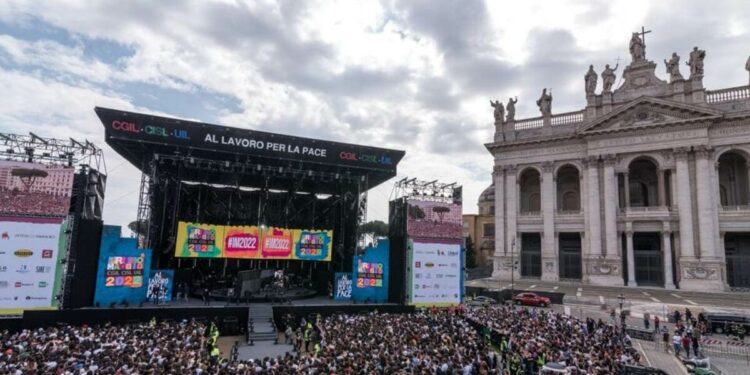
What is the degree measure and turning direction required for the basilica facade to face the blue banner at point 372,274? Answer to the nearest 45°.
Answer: approximately 45° to its right

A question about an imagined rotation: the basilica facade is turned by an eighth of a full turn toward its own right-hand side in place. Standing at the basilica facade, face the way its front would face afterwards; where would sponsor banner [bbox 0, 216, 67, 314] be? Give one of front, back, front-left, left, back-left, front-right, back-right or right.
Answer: front

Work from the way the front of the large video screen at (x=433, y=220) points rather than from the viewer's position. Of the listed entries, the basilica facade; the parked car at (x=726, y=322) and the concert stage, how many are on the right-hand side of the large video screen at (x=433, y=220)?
1

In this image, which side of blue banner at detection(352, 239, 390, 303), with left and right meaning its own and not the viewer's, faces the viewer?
front

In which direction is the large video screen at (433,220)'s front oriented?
toward the camera

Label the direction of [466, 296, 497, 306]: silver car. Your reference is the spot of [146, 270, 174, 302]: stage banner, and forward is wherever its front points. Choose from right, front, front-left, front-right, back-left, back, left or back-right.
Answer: left

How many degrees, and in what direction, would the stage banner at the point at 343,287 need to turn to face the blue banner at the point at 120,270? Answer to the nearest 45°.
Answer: approximately 90° to its right

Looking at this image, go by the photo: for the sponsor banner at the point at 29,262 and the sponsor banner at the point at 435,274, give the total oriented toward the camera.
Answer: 2

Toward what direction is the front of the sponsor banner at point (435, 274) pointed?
toward the camera

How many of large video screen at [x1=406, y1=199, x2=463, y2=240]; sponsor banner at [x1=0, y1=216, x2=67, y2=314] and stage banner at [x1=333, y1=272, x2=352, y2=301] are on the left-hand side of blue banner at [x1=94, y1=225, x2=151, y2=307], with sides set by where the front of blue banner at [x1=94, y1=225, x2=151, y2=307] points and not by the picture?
2

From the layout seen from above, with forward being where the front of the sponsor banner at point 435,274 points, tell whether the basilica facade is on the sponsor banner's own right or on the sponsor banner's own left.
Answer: on the sponsor banner's own left

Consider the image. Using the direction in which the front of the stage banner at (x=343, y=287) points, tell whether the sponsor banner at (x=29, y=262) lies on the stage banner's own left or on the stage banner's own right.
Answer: on the stage banner's own right
